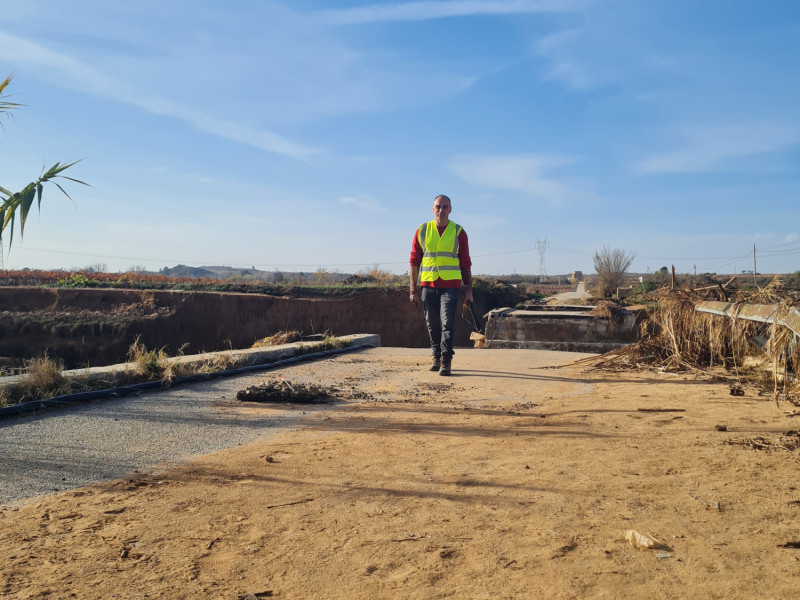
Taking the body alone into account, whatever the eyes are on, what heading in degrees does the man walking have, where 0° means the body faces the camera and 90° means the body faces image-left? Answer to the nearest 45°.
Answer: approximately 0°

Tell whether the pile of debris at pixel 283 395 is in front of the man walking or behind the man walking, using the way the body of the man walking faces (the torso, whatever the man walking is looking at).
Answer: in front

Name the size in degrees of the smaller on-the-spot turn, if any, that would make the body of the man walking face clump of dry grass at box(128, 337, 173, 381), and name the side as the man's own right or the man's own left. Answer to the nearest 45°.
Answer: approximately 45° to the man's own right

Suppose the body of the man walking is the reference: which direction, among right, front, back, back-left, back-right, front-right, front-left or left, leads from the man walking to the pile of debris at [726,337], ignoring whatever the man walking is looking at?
left

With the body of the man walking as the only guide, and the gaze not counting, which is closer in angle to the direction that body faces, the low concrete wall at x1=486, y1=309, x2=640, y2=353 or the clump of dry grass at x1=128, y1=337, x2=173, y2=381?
the clump of dry grass

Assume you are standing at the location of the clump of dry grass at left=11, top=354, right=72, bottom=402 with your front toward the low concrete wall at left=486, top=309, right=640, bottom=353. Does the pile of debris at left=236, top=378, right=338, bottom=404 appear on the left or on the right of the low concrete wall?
right

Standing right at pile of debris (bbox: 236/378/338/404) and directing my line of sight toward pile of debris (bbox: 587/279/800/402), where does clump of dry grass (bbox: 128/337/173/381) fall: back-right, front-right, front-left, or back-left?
back-left

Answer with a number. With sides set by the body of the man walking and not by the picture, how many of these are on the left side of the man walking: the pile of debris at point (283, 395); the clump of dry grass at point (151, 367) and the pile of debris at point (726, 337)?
1
